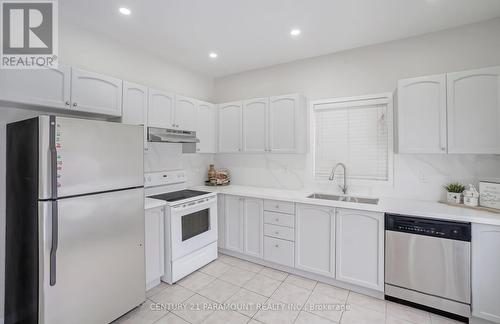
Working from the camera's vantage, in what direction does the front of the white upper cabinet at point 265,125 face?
facing the viewer and to the left of the viewer

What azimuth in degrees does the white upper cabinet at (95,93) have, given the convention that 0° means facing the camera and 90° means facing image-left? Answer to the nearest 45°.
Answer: approximately 315°

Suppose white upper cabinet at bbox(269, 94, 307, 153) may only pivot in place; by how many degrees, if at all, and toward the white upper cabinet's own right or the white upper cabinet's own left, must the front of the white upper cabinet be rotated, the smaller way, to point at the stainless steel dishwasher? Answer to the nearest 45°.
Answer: approximately 90° to the white upper cabinet's own left

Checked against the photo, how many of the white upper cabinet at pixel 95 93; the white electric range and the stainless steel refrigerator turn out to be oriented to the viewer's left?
0

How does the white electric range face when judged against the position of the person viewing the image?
facing the viewer and to the right of the viewer

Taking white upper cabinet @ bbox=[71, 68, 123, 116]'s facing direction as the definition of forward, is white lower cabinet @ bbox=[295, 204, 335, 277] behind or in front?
in front

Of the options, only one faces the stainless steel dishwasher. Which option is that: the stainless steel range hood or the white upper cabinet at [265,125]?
the stainless steel range hood

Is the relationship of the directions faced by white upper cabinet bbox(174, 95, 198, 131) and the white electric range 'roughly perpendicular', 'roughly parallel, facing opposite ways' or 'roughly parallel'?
roughly parallel

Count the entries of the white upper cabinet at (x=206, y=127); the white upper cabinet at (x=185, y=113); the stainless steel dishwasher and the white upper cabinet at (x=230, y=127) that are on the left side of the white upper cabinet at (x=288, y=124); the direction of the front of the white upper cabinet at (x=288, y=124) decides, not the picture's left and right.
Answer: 1

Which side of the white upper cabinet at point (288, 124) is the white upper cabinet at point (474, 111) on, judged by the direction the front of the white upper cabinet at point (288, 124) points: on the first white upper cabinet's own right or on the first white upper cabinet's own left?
on the first white upper cabinet's own left

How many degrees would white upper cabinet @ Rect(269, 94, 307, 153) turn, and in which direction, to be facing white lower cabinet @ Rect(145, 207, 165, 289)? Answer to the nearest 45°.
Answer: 0° — it already faces it

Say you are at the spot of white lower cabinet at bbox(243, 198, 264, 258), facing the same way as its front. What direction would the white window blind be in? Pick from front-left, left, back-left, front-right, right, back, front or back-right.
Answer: back-left

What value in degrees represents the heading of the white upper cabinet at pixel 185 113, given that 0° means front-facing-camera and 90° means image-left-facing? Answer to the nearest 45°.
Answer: approximately 315°
